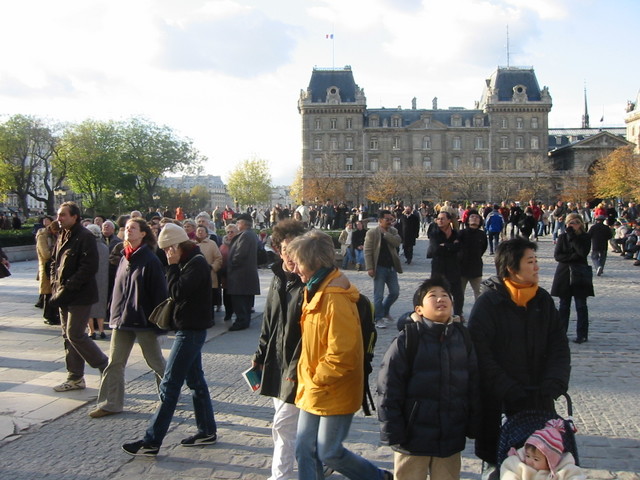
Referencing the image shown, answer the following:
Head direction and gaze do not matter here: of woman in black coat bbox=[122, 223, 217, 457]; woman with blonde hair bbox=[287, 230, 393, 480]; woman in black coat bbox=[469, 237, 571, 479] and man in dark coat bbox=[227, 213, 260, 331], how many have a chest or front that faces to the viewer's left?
3

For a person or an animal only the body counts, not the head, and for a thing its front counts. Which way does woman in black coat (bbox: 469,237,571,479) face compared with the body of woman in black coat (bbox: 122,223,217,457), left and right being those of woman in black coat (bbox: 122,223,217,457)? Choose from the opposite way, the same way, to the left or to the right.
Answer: to the left

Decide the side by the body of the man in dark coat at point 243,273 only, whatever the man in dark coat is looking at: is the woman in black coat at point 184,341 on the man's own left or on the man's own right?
on the man's own left

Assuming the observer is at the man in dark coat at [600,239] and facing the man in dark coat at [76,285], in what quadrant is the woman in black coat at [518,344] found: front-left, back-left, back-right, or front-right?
front-left

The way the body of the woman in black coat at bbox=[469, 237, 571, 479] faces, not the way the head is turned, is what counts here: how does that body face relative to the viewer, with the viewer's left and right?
facing the viewer and to the right of the viewer

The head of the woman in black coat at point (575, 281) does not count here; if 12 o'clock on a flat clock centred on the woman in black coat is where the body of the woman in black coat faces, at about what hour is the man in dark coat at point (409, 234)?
The man in dark coat is roughly at 5 o'clock from the woman in black coat.

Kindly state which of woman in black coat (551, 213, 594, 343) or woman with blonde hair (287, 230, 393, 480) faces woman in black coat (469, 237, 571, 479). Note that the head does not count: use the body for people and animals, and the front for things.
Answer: woman in black coat (551, 213, 594, 343)

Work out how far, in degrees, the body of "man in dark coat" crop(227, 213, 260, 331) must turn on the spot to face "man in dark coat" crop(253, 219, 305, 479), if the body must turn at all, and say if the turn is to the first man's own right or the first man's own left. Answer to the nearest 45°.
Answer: approximately 90° to the first man's own left

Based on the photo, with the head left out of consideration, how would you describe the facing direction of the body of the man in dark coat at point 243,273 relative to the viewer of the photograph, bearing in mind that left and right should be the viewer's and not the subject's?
facing to the left of the viewer

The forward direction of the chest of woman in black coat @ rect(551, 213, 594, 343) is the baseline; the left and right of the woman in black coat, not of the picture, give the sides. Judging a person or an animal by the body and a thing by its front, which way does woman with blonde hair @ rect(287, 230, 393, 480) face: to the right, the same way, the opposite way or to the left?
to the right

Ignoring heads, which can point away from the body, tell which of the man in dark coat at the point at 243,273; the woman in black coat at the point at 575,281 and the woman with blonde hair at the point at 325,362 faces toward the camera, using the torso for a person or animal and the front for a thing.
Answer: the woman in black coat

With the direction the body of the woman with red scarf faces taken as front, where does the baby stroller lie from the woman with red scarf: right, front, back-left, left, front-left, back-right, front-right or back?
left

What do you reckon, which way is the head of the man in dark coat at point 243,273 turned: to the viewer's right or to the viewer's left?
to the viewer's left
